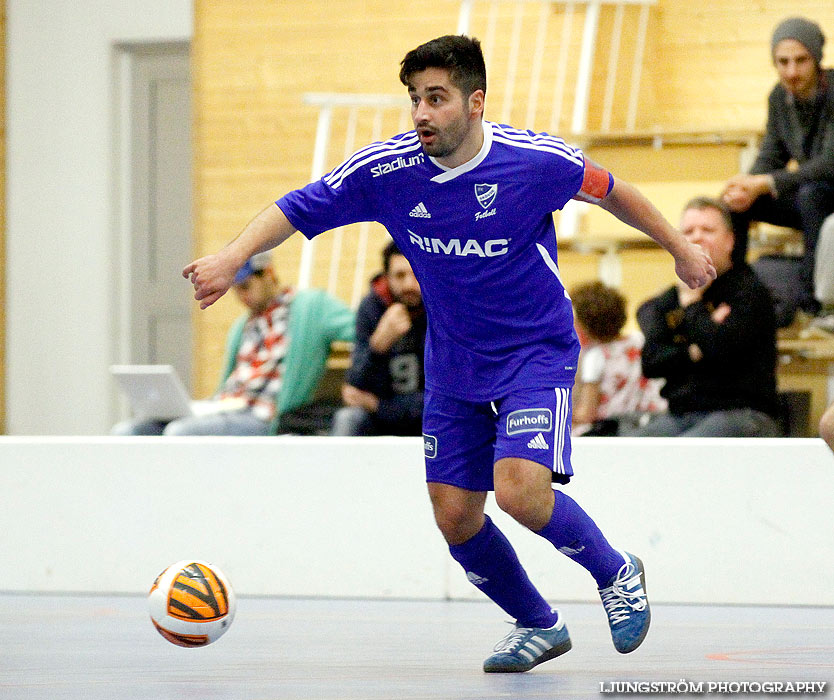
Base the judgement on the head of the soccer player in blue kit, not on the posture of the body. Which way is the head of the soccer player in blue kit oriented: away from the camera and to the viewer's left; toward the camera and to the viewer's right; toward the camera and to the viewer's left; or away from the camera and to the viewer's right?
toward the camera and to the viewer's left

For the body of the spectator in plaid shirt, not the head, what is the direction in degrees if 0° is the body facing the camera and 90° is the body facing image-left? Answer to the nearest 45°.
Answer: approximately 45°

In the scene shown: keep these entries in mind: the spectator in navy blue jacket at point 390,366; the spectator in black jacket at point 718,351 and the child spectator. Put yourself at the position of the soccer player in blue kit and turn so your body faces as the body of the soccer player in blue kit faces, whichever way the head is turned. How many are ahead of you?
0

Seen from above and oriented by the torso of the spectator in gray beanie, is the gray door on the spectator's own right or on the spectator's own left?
on the spectator's own right

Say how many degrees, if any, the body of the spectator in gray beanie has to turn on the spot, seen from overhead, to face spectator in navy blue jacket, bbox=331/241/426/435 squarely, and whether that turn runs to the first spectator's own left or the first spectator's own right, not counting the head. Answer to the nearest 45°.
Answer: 0° — they already face them

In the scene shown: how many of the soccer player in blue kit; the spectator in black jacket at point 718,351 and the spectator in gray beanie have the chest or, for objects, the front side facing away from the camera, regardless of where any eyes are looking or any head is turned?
0

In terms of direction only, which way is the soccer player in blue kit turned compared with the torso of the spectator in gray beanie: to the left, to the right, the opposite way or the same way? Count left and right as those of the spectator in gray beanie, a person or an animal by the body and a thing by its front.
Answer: the same way

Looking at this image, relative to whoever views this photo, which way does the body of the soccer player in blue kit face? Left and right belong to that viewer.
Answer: facing the viewer and to the left of the viewer

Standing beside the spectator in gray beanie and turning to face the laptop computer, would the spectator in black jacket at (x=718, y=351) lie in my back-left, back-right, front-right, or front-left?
front-left

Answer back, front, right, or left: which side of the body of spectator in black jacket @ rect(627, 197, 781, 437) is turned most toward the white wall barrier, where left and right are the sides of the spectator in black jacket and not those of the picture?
front

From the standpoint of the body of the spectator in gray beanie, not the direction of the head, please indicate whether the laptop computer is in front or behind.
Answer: in front

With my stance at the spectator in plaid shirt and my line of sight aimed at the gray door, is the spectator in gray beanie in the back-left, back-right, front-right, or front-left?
back-right

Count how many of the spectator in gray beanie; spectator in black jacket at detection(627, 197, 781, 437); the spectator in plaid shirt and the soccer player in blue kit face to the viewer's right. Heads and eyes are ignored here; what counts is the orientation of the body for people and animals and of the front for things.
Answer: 0

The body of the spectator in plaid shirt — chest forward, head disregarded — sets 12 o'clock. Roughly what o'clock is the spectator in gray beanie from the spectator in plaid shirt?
The spectator in gray beanie is roughly at 8 o'clock from the spectator in plaid shirt.

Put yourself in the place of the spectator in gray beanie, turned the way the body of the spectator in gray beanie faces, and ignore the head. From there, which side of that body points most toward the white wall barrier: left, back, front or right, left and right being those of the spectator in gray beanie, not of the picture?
front

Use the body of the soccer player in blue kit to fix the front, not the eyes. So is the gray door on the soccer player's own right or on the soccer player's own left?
on the soccer player's own right

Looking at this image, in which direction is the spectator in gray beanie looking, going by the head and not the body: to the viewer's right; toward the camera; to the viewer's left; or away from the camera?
toward the camera
